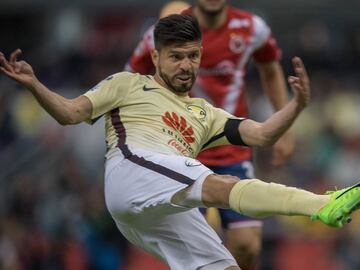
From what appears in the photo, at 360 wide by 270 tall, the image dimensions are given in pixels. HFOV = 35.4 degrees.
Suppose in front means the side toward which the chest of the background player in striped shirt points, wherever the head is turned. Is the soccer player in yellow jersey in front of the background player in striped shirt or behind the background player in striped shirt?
in front

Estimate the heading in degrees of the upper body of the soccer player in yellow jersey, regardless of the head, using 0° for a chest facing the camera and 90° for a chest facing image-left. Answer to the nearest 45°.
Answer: approximately 315°

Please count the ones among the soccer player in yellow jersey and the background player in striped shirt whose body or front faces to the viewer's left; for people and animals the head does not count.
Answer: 0

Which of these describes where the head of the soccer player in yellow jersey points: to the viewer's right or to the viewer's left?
to the viewer's right

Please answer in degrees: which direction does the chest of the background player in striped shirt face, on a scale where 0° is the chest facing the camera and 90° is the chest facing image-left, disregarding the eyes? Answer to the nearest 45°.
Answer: approximately 0°
